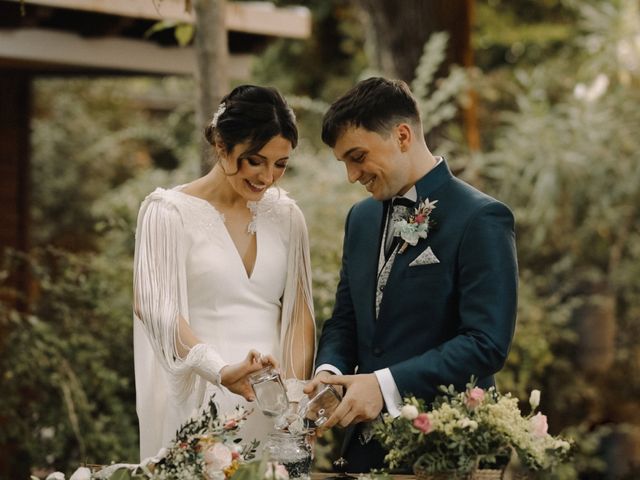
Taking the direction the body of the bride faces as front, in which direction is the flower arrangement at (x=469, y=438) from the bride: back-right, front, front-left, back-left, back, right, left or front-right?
front

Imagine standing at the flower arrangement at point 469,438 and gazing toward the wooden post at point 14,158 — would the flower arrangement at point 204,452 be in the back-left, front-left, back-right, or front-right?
front-left

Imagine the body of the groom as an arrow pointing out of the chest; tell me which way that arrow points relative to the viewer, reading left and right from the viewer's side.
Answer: facing the viewer and to the left of the viewer

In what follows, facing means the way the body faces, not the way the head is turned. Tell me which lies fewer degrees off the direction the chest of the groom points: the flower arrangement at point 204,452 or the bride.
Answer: the flower arrangement

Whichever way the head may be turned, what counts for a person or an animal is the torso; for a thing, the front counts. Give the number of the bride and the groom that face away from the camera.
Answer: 0

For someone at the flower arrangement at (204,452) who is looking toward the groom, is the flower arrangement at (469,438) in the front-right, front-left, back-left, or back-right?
front-right

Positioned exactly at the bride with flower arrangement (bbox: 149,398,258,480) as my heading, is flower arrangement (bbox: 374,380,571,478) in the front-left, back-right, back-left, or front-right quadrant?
front-left

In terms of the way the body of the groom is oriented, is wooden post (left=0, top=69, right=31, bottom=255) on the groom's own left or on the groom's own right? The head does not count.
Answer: on the groom's own right

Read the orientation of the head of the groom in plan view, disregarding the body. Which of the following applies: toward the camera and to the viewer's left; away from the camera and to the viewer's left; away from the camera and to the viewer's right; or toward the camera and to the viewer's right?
toward the camera and to the viewer's left

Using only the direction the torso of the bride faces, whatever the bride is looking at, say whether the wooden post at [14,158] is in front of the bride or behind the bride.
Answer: behind

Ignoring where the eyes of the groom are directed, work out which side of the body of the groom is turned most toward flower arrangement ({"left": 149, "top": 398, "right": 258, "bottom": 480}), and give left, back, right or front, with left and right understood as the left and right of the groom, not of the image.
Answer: front

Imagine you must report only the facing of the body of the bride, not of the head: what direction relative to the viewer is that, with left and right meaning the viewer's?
facing the viewer and to the right of the viewer

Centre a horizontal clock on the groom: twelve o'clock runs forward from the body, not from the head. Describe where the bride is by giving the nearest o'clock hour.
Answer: The bride is roughly at 2 o'clock from the groom.
